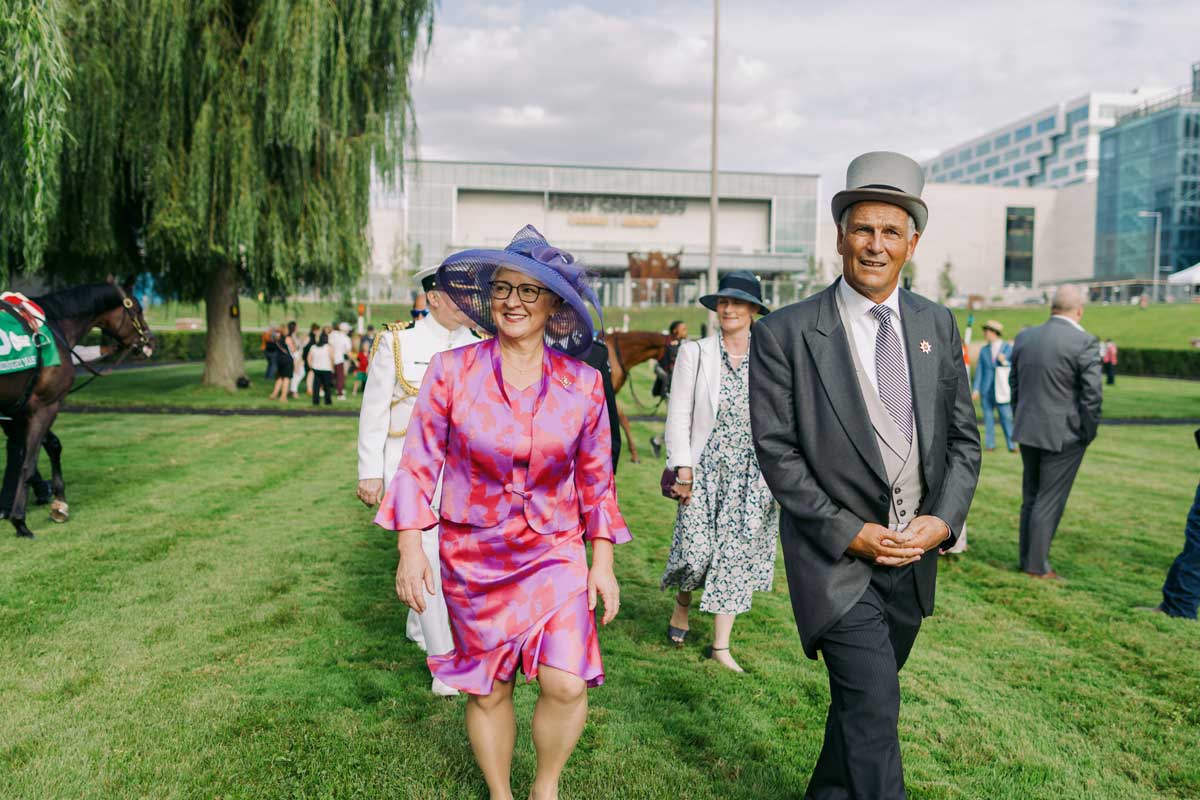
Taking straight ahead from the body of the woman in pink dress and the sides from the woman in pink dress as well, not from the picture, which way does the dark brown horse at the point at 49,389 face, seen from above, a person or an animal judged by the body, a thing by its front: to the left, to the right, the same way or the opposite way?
to the left

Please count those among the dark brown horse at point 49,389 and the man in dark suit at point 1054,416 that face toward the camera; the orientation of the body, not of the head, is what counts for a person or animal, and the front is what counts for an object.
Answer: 0

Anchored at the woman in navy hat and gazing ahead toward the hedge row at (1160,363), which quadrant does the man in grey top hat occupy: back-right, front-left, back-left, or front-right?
back-right

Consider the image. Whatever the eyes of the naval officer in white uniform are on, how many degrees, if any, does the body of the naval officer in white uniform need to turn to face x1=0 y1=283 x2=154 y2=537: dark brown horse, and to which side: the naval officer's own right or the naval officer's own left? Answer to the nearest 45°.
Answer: approximately 180°

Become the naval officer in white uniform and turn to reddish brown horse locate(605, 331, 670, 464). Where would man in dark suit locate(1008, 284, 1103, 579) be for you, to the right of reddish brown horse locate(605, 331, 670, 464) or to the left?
right

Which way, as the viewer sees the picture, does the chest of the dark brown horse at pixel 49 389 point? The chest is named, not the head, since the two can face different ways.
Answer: to the viewer's right

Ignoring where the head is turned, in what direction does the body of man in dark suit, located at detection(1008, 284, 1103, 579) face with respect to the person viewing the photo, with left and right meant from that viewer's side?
facing away from the viewer and to the right of the viewer

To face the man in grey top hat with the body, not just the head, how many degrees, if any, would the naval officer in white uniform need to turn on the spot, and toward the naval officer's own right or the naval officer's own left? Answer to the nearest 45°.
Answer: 0° — they already face them

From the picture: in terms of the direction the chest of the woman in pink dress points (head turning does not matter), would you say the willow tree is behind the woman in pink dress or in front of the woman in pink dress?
behind

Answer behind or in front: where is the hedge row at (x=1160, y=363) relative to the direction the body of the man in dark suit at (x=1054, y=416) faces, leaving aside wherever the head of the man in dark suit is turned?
in front
